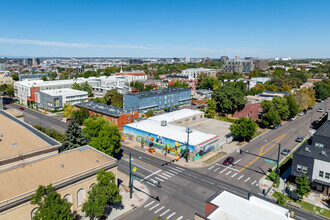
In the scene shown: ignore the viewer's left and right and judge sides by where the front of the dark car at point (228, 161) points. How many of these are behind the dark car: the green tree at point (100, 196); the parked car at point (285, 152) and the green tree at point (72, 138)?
1

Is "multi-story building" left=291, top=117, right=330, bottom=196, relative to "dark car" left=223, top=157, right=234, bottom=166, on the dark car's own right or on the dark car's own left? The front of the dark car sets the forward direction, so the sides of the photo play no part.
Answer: on the dark car's own left

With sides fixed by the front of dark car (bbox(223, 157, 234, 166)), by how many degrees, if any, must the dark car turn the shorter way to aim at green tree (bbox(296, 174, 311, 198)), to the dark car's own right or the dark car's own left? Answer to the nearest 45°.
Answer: approximately 90° to the dark car's own left

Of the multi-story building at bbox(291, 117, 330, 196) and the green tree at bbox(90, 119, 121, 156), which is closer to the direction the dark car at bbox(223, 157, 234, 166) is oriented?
the green tree

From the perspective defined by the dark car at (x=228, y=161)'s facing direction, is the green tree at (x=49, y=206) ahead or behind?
ahead

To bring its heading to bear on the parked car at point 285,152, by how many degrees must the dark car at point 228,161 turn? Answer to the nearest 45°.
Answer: approximately 180°

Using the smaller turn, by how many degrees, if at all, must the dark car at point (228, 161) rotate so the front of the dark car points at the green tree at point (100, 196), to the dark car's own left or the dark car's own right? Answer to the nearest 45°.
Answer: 0° — it already faces it

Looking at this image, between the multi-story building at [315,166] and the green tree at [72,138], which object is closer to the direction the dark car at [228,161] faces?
the green tree

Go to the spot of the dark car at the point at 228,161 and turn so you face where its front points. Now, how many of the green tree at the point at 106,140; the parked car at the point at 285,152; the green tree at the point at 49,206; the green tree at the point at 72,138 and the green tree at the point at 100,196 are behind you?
1

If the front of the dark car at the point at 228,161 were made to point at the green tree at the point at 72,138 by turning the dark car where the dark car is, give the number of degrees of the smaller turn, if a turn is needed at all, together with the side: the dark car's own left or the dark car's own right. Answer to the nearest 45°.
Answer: approximately 45° to the dark car's own right

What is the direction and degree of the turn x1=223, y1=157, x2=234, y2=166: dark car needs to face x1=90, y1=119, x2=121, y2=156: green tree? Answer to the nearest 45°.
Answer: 0° — it already faces it

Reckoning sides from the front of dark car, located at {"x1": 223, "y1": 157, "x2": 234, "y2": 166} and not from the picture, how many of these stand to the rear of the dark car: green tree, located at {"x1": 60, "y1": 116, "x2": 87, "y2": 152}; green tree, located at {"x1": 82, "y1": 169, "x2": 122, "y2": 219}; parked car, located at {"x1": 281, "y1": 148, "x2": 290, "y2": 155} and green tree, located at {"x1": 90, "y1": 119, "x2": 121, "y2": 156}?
1
